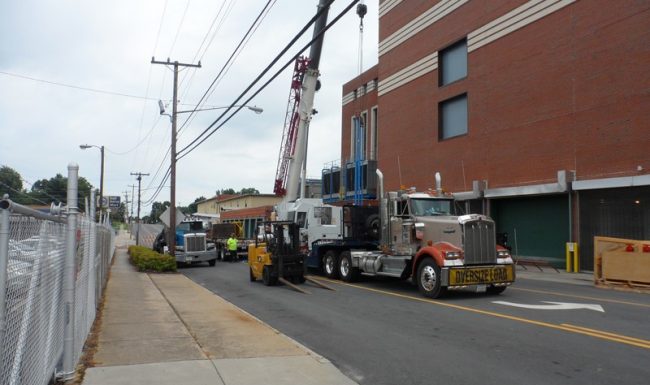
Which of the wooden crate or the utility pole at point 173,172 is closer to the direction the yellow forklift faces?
the wooden crate

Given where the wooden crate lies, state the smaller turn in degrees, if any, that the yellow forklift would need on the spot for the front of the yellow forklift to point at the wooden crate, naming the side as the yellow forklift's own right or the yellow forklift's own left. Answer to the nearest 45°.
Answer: approximately 45° to the yellow forklift's own left

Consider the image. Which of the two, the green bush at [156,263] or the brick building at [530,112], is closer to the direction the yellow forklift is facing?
the brick building

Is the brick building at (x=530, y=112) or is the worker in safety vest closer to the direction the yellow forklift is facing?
the brick building

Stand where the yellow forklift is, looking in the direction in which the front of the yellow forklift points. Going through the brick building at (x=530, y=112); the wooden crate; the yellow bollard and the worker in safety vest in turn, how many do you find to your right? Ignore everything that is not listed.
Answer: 0

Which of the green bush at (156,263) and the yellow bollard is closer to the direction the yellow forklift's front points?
the yellow bollard

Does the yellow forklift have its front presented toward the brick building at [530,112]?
no

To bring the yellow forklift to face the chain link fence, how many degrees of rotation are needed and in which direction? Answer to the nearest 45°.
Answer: approximately 45° to its right

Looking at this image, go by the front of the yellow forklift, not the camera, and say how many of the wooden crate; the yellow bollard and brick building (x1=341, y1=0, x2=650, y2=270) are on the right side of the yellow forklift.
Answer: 0

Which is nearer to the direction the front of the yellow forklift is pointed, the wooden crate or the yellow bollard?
the wooden crate

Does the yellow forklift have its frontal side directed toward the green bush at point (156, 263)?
no

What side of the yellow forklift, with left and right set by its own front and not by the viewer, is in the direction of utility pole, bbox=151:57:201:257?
back

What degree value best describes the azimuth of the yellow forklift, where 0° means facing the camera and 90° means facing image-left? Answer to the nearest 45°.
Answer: approximately 315°

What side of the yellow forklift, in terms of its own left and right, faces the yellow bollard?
left
